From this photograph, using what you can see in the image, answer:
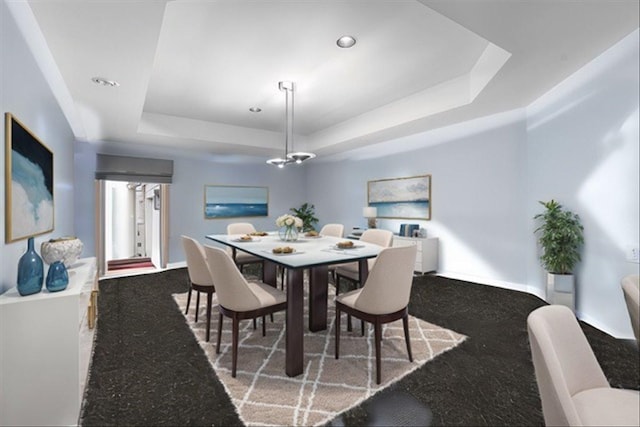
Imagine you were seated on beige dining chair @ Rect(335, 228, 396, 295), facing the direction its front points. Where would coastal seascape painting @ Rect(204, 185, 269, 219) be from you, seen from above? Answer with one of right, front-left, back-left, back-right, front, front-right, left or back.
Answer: right

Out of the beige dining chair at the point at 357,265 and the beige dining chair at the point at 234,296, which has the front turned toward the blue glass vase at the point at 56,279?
the beige dining chair at the point at 357,265

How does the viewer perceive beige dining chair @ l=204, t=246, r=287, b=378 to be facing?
facing away from the viewer and to the right of the viewer

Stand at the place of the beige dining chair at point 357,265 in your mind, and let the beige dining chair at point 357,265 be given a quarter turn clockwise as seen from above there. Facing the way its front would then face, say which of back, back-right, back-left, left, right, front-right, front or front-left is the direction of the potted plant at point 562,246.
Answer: back-right

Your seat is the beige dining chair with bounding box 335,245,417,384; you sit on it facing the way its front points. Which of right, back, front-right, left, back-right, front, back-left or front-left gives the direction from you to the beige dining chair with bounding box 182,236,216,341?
front-left

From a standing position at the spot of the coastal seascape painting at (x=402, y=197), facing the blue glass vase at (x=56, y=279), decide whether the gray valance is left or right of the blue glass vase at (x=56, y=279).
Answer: right

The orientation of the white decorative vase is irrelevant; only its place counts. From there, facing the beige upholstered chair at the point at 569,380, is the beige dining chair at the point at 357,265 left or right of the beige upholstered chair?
left

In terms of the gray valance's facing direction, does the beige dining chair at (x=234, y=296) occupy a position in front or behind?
in front

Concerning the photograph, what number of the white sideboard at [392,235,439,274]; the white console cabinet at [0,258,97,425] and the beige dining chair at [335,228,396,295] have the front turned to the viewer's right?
1

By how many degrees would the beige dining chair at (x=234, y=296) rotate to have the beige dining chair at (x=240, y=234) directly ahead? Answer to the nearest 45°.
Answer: approximately 45° to its left

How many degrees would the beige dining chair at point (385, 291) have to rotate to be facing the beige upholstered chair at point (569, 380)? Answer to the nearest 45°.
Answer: approximately 180°

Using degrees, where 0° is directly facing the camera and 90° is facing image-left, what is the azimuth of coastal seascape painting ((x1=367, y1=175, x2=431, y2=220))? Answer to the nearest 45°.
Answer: approximately 45°

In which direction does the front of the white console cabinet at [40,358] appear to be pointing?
to the viewer's right
